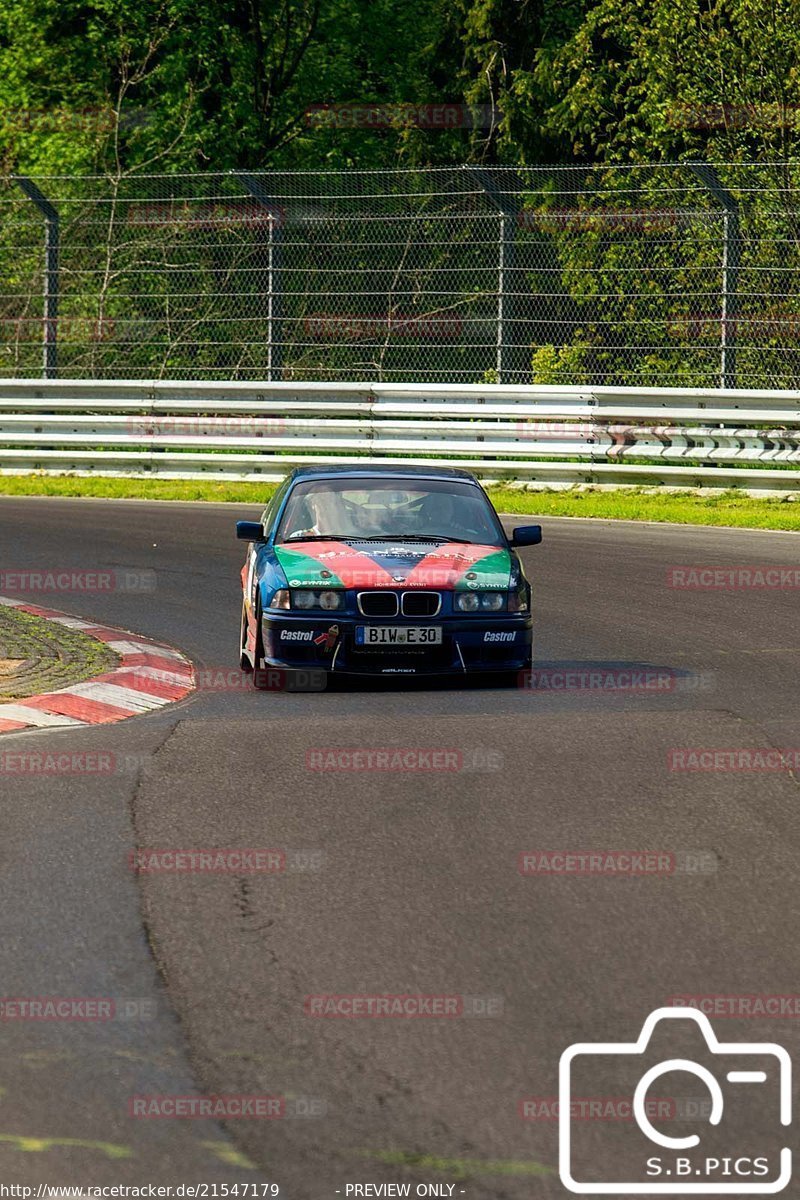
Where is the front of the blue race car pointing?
toward the camera

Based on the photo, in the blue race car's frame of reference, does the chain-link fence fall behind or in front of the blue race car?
behind

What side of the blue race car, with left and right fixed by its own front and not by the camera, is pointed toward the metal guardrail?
back
